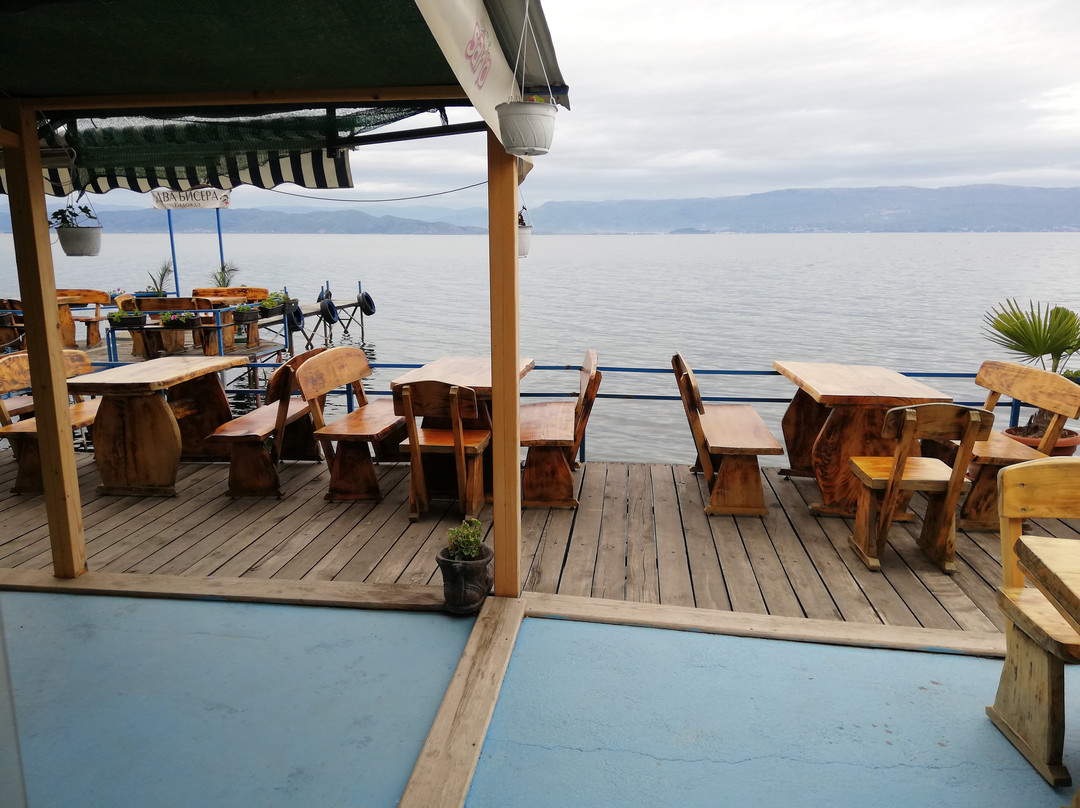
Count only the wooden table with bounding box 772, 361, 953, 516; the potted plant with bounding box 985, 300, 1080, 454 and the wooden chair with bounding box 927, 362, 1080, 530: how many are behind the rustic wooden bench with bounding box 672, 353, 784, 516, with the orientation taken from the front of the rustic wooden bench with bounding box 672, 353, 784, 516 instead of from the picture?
0

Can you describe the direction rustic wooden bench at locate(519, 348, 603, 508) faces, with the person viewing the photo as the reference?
facing to the left of the viewer

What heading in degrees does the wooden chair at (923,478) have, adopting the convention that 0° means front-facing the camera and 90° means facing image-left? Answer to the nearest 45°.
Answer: approximately 135°

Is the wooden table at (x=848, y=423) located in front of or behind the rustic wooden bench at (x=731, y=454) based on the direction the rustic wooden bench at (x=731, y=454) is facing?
in front

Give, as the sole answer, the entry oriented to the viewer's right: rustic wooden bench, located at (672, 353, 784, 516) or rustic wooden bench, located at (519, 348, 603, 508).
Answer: rustic wooden bench, located at (672, 353, 784, 516)

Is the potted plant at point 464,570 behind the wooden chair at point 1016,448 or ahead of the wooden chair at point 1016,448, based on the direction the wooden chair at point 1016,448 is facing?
ahead

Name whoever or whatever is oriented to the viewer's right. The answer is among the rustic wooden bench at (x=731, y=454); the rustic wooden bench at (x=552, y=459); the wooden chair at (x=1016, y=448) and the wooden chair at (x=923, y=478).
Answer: the rustic wooden bench at (x=731, y=454)

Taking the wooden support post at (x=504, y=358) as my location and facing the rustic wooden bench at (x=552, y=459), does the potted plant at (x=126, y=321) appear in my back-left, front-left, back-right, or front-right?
front-left

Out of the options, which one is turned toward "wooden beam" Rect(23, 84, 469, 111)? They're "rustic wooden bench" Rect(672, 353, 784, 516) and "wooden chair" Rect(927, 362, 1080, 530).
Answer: the wooden chair

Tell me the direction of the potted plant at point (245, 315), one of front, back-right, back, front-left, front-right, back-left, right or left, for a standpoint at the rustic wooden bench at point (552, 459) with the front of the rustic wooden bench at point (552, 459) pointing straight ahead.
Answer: front-right

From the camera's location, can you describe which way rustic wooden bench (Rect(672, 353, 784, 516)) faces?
facing to the right of the viewer

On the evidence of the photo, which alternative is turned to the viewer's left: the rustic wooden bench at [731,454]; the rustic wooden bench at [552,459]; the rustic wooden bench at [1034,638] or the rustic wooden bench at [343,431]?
the rustic wooden bench at [552,459]

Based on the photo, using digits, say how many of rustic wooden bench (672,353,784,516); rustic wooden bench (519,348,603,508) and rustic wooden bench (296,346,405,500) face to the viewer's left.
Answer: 1

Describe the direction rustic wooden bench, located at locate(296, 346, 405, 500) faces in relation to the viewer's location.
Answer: facing the viewer and to the right of the viewer
